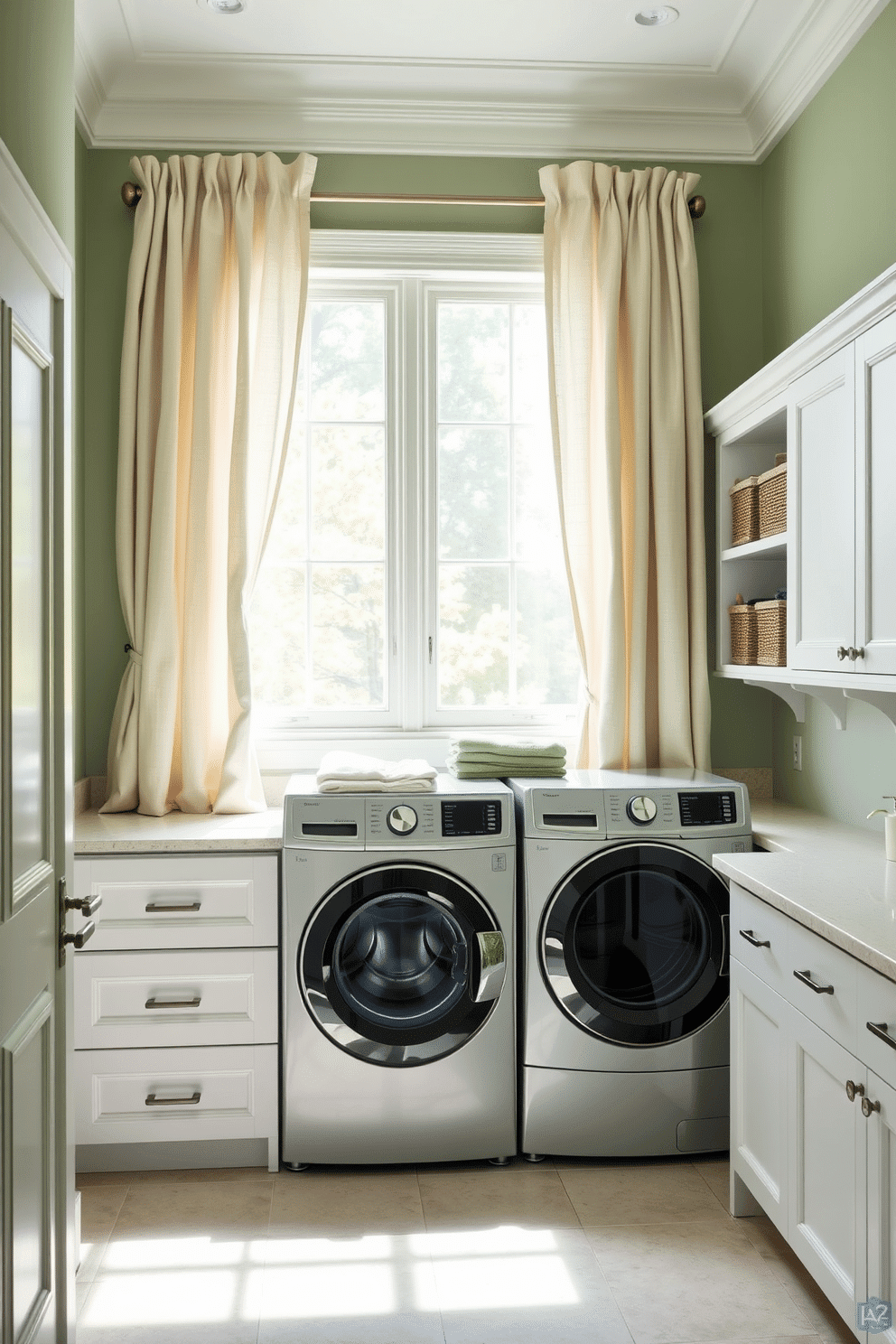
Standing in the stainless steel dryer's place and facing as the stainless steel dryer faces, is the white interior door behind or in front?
in front

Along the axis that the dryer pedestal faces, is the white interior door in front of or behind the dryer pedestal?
in front

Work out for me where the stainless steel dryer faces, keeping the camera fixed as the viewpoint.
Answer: facing the viewer
